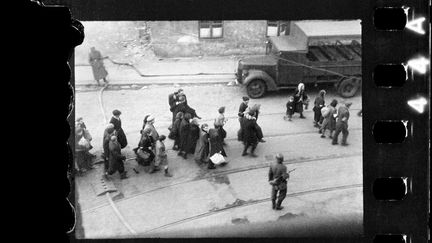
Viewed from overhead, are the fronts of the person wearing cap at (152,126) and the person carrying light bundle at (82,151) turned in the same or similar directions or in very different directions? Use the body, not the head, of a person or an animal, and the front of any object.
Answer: same or similar directions

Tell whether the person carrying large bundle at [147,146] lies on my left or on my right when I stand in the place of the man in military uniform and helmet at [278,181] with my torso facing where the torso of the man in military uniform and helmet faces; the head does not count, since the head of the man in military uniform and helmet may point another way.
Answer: on my left

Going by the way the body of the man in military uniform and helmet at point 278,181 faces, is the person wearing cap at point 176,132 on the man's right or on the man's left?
on the man's left

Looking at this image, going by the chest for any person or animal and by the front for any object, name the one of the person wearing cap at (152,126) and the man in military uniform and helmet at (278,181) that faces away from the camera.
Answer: the man in military uniform and helmet

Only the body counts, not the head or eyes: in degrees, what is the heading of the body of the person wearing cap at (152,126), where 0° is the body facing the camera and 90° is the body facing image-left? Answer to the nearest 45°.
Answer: approximately 90°

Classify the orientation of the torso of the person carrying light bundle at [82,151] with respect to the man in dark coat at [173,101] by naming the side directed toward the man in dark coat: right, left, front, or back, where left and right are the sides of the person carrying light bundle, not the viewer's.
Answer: back

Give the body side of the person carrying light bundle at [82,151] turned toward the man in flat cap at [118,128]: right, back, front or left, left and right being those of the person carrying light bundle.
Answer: back

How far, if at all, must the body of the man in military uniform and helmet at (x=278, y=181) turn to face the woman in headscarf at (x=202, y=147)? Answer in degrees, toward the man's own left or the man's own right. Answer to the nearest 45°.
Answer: approximately 90° to the man's own left

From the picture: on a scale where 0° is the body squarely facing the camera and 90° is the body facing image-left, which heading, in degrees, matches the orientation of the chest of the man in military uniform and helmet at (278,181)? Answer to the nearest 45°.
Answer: approximately 180°

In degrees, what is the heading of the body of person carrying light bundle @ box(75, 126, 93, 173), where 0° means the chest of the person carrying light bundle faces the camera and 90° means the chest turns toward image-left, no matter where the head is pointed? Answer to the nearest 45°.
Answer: approximately 90°

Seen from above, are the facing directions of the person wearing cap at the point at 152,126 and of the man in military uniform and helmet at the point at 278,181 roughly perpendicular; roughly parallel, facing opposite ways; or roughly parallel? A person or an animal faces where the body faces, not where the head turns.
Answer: roughly perpendicular
